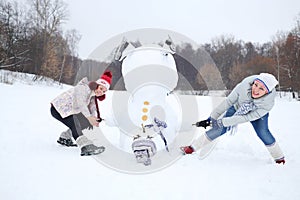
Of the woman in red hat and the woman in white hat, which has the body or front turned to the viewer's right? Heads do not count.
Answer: the woman in red hat

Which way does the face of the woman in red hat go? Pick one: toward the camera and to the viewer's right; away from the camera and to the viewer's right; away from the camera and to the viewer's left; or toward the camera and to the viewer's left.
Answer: toward the camera and to the viewer's right

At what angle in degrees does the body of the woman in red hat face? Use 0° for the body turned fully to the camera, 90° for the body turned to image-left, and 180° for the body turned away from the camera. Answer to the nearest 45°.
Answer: approximately 270°

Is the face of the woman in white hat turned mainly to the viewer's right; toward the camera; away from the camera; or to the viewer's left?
toward the camera

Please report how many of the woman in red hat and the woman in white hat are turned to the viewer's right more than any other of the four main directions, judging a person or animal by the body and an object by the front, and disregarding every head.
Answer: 1

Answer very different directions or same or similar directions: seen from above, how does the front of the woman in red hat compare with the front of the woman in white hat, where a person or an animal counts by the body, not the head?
very different directions

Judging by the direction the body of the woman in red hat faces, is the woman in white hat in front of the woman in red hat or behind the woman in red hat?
in front

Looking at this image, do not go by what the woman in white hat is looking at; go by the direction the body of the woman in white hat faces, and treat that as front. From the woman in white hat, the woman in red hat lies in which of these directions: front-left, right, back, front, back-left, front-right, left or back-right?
front-right
